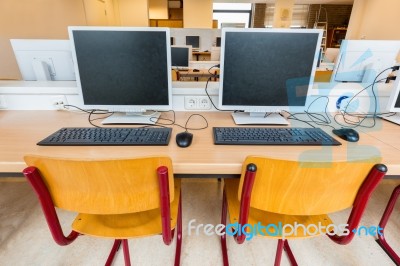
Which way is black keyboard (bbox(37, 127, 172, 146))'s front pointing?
toward the camera

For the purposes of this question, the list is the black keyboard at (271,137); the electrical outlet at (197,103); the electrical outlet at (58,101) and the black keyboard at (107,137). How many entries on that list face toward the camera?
4

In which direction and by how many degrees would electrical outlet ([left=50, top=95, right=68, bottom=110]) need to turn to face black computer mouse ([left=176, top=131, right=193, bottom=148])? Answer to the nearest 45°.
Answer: approximately 45° to its left

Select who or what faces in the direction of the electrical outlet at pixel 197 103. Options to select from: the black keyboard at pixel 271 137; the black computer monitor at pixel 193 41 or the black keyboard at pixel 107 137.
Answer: the black computer monitor

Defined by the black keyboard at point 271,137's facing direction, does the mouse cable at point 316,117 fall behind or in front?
behind

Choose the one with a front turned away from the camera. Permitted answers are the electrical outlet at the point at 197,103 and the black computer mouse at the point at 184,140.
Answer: the black computer mouse

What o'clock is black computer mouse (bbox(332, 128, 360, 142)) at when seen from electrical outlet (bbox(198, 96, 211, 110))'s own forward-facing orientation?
The black computer mouse is roughly at 10 o'clock from the electrical outlet.

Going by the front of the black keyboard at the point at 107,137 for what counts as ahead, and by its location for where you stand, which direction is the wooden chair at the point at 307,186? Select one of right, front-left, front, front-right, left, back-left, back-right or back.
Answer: front-left

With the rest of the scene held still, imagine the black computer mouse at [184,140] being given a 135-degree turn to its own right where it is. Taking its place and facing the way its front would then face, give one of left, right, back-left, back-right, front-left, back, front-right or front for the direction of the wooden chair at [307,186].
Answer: front

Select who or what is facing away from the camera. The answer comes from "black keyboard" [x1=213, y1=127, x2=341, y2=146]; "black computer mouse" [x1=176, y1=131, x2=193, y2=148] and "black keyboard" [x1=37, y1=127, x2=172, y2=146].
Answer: the black computer mouse

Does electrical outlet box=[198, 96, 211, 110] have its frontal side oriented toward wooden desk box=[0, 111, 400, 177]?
yes

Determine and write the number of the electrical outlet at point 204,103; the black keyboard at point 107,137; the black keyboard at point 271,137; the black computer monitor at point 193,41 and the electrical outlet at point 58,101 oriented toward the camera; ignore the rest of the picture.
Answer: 5

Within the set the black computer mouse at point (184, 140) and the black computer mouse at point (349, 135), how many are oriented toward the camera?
0

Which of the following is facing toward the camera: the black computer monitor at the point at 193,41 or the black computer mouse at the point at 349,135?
the black computer monitor

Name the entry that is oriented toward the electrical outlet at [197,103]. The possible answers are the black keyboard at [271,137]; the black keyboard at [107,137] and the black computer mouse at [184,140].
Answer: the black computer mouse

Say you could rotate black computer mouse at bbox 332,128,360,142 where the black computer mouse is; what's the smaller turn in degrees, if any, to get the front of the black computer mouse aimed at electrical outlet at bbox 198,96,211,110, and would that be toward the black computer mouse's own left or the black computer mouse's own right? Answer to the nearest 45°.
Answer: approximately 45° to the black computer mouse's own left

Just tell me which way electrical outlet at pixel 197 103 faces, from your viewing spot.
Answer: facing the viewer

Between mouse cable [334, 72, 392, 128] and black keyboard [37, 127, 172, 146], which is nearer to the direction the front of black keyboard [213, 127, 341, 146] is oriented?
the black keyboard

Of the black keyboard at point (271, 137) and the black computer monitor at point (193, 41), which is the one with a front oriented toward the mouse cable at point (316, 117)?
the black computer monitor

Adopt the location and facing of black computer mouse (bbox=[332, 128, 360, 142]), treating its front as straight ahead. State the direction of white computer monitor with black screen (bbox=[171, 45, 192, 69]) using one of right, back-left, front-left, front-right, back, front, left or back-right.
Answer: front

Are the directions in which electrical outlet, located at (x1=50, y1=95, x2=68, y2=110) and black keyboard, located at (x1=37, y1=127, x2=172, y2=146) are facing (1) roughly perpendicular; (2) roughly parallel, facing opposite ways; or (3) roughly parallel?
roughly parallel

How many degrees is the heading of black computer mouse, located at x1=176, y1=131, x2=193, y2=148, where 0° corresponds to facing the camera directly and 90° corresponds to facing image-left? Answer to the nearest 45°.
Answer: approximately 180°
